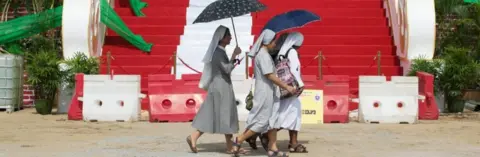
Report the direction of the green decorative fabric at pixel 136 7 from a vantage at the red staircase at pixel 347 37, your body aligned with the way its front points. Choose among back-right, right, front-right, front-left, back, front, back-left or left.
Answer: right

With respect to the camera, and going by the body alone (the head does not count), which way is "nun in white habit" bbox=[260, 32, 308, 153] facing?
to the viewer's right

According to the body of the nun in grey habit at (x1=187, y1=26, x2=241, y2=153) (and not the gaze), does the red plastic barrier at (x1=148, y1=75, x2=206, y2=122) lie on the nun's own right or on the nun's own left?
on the nun's own left

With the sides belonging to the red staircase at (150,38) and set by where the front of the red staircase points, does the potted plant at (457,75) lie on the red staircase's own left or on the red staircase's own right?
on the red staircase's own left

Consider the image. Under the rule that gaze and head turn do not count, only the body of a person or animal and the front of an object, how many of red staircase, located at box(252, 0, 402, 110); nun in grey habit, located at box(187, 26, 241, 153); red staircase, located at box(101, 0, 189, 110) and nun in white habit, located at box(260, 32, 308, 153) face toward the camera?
2

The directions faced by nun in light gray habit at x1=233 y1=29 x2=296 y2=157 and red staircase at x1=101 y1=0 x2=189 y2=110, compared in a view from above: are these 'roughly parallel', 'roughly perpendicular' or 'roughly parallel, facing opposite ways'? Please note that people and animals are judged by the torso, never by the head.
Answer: roughly perpendicular

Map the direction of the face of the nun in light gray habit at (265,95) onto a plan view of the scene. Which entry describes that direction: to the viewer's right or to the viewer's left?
to the viewer's right

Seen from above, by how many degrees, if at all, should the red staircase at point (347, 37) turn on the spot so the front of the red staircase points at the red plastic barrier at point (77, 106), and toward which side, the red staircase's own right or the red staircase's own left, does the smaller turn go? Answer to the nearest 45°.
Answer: approximately 45° to the red staircase's own right

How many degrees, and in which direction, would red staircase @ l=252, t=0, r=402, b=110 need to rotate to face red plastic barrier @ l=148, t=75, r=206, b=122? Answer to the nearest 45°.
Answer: approximately 45° to its right

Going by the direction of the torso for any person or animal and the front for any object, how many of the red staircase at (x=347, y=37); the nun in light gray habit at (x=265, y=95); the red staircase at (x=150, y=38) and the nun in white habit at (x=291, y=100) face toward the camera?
2
